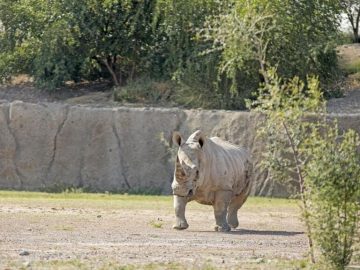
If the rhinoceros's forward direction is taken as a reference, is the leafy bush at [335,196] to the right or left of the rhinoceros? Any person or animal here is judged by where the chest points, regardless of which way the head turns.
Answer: on its left

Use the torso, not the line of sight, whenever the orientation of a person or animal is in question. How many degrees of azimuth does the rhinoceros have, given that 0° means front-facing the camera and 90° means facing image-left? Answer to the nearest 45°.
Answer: approximately 45°

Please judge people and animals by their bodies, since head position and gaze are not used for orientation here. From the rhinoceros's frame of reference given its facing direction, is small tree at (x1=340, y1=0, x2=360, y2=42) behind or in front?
behind

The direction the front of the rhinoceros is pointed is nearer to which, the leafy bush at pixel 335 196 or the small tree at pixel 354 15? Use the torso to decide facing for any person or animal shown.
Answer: the leafy bush
